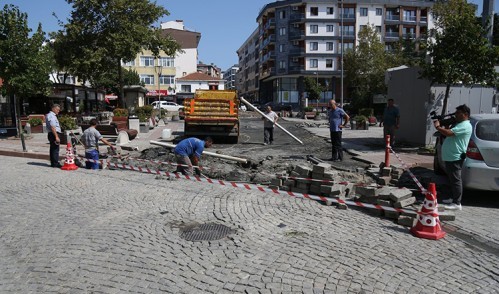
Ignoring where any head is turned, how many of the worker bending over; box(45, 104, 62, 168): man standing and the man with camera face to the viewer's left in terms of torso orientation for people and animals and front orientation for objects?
1

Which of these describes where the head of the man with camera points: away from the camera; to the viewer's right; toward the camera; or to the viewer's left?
to the viewer's left

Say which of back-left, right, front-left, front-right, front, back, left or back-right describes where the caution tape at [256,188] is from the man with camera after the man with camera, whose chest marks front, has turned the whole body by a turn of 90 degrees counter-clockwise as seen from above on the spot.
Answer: right

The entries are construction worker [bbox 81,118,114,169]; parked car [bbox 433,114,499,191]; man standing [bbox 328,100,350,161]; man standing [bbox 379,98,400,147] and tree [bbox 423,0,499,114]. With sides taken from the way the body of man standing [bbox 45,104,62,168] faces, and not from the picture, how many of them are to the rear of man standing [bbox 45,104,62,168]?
0

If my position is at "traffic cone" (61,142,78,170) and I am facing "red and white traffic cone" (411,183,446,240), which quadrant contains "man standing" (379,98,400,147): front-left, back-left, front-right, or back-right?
front-left

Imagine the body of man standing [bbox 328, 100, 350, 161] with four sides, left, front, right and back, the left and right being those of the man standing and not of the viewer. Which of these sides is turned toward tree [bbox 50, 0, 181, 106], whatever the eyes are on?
right

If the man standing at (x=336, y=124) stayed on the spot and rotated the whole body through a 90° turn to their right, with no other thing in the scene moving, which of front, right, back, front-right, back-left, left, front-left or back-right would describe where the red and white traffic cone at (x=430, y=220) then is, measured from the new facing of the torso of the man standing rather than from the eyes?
back-left

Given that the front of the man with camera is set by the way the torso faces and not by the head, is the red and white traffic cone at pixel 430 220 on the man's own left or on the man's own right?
on the man's own left

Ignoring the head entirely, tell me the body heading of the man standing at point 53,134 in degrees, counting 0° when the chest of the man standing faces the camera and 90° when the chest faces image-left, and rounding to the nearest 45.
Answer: approximately 270°

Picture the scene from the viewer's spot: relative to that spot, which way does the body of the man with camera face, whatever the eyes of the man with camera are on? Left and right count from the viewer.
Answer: facing to the left of the viewer
